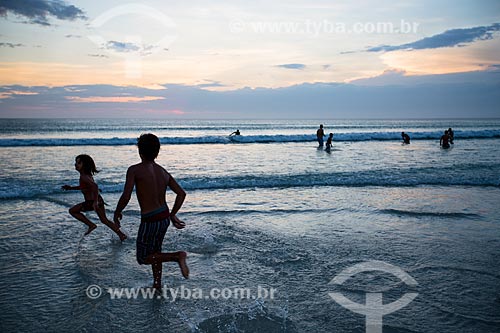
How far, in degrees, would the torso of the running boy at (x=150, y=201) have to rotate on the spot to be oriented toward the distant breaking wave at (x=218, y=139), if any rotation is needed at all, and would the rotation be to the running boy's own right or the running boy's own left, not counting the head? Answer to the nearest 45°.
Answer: approximately 45° to the running boy's own right

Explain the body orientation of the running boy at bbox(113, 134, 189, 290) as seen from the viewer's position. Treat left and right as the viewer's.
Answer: facing away from the viewer and to the left of the viewer

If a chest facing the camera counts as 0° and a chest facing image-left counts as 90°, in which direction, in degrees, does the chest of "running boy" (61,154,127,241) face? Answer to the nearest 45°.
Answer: approximately 90°

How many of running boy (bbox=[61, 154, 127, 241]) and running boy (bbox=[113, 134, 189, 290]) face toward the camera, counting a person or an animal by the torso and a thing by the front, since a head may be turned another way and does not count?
0

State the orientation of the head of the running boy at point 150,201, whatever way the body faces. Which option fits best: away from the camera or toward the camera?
away from the camera

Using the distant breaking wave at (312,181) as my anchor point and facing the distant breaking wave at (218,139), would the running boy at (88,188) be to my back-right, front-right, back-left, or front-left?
back-left

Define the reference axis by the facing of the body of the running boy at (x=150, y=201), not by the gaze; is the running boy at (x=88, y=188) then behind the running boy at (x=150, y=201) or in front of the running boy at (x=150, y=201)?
in front
